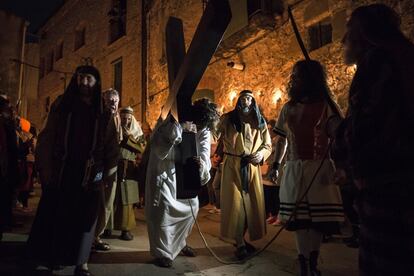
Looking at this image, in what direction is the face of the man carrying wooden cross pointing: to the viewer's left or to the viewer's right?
to the viewer's right

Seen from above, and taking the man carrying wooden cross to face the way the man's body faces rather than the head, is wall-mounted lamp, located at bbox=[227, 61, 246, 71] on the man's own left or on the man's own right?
on the man's own left

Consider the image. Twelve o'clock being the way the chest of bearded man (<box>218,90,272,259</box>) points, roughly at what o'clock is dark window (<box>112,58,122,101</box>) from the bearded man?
The dark window is roughly at 5 o'clock from the bearded man.

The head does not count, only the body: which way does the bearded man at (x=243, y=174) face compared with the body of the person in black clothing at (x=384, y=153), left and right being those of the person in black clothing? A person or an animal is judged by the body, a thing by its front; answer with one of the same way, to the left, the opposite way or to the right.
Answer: to the left

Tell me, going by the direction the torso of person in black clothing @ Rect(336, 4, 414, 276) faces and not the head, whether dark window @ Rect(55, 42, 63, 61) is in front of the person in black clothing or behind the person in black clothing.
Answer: in front

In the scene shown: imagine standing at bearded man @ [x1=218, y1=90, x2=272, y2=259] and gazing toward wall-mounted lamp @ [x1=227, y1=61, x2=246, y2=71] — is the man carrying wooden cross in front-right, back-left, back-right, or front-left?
back-left

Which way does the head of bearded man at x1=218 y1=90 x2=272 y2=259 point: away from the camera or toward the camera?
toward the camera

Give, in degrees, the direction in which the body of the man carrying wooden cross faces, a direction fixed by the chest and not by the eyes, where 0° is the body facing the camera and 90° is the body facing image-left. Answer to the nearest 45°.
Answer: approximately 315°

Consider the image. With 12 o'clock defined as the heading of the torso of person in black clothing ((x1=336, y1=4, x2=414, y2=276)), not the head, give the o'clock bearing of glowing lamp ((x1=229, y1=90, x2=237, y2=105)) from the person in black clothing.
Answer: The glowing lamp is roughly at 2 o'clock from the person in black clothing.

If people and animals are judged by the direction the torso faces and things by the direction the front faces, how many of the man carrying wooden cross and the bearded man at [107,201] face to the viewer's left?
0

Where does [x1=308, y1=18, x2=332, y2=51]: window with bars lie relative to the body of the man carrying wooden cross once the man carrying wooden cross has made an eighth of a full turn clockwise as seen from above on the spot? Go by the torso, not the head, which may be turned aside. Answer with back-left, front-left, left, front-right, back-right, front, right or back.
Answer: back-left

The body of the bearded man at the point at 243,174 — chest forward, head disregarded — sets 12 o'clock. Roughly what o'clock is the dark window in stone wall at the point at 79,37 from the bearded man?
The dark window in stone wall is roughly at 5 o'clock from the bearded man.

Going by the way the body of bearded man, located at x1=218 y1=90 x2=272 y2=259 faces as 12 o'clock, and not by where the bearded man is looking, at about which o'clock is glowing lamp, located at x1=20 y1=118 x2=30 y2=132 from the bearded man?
The glowing lamp is roughly at 4 o'clock from the bearded man.

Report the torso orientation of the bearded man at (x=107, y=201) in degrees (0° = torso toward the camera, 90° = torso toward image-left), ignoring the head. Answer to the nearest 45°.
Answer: approximately 315°

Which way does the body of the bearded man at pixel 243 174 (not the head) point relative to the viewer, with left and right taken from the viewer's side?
facing the viewer

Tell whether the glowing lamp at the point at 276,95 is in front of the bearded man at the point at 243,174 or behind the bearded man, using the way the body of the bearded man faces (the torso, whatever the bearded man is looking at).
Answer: behind

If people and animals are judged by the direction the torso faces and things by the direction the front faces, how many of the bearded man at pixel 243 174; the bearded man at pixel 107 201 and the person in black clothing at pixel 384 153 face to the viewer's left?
1

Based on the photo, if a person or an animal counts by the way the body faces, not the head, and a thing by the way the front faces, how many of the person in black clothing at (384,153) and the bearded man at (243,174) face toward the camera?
1

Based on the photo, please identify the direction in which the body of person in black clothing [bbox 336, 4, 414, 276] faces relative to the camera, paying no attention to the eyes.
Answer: to the viewer's left
